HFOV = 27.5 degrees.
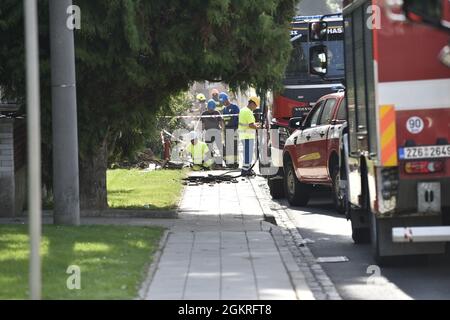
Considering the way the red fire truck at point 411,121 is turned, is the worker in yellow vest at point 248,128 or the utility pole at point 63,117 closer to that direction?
the worker in yellow vest

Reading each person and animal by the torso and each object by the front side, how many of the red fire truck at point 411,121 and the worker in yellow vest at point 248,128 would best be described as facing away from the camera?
1

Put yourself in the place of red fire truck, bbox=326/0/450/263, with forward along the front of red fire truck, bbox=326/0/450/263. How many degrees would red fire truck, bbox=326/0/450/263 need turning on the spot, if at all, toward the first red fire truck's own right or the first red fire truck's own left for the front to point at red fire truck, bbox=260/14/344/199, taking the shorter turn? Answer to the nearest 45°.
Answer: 0° — it already faces it

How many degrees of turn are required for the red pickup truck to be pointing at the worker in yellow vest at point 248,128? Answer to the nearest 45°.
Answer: approximately 45° to its right

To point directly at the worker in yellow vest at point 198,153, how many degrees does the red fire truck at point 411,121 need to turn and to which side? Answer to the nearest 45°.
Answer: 0° — it already faces them

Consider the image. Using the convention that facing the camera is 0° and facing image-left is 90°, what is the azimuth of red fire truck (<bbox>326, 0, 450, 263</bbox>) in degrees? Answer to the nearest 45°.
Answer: approximately 180°

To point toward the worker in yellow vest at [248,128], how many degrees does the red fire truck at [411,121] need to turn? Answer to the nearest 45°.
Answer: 0° — it already faces them

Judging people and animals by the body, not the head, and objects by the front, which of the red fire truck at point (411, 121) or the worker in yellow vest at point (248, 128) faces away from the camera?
the red fire truck
